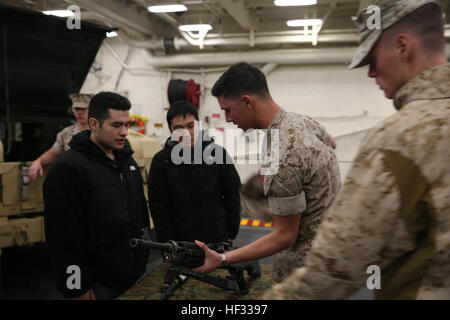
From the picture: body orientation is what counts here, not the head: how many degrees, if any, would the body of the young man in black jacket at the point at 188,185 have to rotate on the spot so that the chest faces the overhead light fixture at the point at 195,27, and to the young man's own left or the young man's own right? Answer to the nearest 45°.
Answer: approximately 180°

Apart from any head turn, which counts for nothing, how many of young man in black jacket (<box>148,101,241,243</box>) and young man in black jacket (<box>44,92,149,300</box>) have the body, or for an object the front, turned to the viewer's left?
0

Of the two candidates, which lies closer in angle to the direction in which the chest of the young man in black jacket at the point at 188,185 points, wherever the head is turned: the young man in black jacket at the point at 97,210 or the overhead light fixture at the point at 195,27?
the young man in black jacket

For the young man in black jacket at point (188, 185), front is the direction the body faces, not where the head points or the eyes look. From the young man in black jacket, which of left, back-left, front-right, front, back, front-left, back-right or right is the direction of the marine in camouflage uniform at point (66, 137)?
back-right

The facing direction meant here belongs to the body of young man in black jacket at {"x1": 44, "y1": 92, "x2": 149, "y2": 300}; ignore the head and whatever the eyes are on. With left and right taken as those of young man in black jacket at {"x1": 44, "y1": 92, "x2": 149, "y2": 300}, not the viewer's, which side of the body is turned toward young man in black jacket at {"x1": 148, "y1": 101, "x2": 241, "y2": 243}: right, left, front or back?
left

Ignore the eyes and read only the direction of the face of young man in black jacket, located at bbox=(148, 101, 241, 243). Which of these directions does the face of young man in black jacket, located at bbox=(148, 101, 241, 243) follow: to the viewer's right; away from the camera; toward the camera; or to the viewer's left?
toward the camera

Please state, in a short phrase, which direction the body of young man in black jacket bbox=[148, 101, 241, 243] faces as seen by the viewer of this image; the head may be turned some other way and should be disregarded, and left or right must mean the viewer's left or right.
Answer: facing the viewer

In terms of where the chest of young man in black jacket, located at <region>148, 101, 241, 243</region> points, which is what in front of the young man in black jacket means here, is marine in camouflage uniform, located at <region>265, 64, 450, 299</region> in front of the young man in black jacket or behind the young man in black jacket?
in front

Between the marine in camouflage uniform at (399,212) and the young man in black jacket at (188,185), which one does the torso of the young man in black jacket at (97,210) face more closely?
the marine in camouflage uniform

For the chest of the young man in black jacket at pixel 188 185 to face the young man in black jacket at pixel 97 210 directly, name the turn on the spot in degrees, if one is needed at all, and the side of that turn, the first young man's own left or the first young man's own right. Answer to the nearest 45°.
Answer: approximately 45° to the first young man's own right

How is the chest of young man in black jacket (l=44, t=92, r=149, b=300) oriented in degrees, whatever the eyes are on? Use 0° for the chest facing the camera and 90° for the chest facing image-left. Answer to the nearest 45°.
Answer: approximately 315°

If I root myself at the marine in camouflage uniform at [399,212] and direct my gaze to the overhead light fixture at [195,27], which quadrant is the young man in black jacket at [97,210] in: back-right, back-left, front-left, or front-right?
front-left

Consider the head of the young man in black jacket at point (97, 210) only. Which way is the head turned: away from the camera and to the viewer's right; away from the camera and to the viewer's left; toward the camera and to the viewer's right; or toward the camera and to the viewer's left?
toward the camera and to the viewer's right
